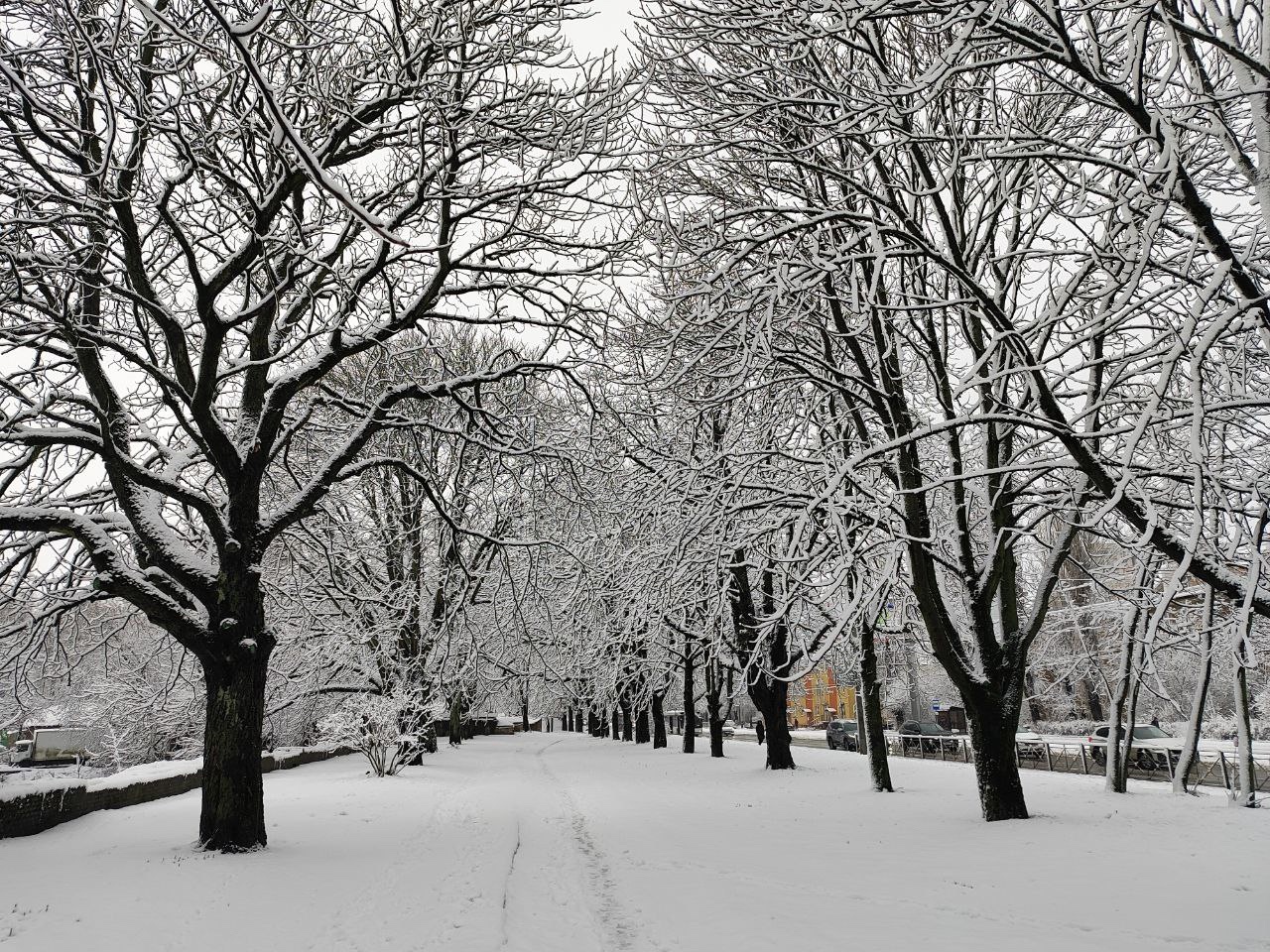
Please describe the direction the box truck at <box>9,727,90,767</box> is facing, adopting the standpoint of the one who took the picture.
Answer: facing to the left of the viewer

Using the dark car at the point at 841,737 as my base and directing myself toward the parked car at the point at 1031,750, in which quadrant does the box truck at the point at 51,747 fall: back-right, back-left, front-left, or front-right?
back-right

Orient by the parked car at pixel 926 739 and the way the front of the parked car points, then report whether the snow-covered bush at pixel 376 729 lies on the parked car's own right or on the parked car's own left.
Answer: on the parked car's own right

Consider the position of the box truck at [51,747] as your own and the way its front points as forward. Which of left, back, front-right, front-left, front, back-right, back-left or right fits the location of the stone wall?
left

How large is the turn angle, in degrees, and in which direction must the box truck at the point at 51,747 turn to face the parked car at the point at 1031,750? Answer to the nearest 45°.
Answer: approximately 135° to its left
